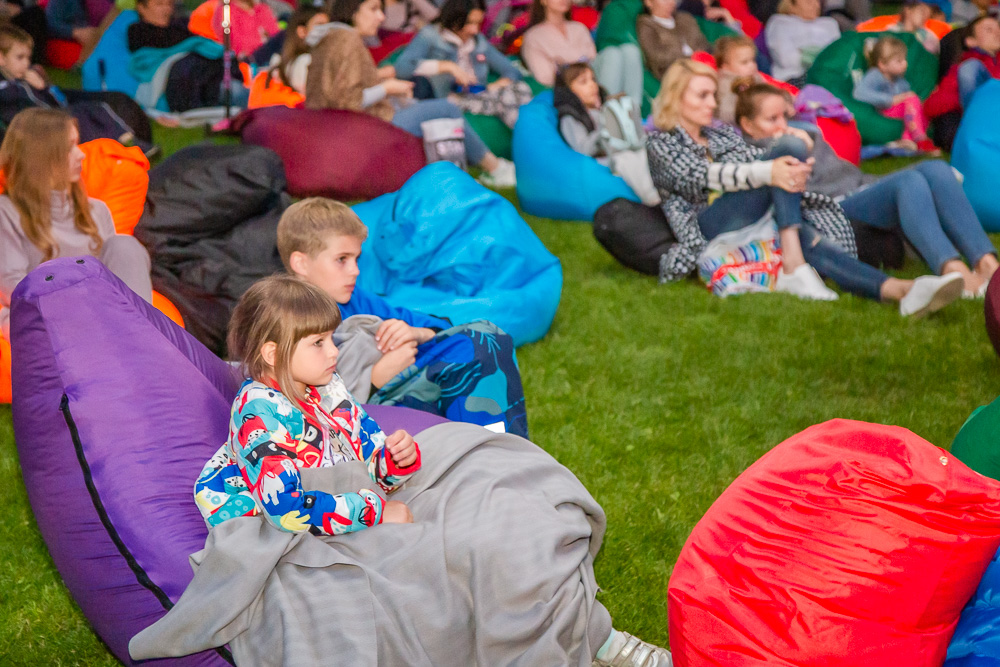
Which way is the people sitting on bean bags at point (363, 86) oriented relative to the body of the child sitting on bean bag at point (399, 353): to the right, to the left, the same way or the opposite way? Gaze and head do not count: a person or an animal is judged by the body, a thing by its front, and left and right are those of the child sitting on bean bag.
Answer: the same way

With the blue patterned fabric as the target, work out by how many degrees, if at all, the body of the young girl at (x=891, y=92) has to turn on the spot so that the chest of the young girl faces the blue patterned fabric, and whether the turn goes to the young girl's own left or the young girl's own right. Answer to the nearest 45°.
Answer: approximately 45° to the young girl's own right

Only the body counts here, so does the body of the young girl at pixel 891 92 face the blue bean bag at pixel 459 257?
no

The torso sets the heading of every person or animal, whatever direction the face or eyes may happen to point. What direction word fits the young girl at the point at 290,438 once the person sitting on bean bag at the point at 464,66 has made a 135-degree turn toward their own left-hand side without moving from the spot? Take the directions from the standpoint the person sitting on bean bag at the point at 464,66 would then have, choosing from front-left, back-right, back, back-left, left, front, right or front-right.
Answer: back
